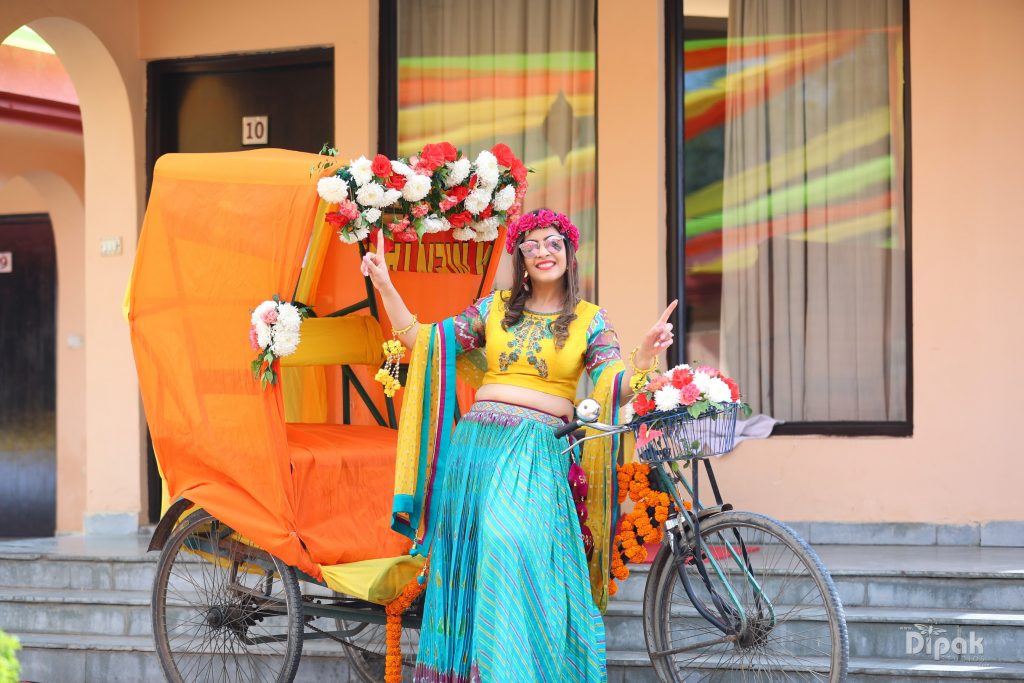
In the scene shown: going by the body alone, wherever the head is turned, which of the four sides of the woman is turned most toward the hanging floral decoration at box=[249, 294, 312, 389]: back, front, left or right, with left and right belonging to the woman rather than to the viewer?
right

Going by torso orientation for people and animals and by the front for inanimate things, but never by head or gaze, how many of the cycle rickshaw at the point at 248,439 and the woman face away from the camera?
0

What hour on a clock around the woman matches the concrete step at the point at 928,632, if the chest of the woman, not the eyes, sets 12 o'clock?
The concrete step is roughly at 8 o'clock from the woman.

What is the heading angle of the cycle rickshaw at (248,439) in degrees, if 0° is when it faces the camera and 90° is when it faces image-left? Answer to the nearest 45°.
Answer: approximately 315°

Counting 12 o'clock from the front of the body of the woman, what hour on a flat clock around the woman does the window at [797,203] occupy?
The window is roughly at 7 o'clock from the woman.

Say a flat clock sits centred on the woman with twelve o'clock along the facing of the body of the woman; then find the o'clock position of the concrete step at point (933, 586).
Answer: The concrete step is roughly at 8 o'clock from the woman.
